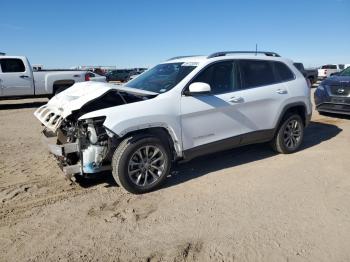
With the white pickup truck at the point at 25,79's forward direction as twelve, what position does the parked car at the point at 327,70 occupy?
The parked car is roughly at 5 o'clock from the white pickup truck.

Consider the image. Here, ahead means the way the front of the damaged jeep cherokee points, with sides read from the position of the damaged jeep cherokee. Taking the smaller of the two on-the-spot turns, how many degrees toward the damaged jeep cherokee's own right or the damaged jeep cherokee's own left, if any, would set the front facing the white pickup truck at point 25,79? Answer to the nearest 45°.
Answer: approximately 90° to the damaged jeep cherokee's own right

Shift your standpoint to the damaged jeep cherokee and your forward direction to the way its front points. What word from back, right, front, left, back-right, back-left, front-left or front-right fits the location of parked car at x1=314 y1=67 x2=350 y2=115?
back

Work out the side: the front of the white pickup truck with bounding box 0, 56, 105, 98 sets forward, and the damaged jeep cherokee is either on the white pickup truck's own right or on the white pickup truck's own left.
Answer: on the white pickup truck's own left

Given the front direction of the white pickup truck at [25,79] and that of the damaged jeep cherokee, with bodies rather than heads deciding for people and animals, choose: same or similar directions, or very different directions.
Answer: same or similar directions

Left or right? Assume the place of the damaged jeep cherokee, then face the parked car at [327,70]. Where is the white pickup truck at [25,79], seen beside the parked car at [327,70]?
left

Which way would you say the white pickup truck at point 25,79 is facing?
to the viewer's left

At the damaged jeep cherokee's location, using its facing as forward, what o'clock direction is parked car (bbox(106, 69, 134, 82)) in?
The parked car is roughly at 4 o'clock from the damaged jeep cherokee.

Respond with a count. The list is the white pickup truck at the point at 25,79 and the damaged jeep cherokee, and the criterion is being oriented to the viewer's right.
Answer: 0

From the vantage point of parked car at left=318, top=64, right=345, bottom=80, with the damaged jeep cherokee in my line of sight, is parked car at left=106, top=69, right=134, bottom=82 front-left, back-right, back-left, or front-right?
front-right

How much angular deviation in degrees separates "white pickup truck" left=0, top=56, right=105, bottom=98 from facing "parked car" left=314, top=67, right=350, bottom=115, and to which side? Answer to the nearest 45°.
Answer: approximately 135° to its left

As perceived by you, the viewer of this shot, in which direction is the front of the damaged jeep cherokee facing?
facing the viewer and to the left of the viewer
